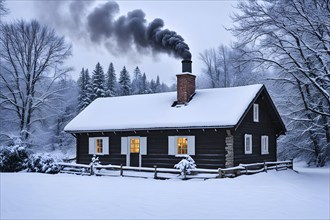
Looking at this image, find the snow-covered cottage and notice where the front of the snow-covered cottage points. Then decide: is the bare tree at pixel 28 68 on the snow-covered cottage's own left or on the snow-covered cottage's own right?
on the snow-covered cottage's own right

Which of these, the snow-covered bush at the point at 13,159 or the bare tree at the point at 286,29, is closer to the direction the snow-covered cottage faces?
the snow-covered bush

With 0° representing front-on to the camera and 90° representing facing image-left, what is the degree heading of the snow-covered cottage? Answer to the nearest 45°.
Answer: approximately 45°

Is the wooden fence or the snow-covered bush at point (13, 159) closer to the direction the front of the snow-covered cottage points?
the wooden fence

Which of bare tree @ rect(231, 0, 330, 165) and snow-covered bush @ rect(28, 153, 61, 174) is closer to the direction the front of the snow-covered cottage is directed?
the snow-covered bush

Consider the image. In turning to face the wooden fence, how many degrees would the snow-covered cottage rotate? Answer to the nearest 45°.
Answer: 0° — it already faces it

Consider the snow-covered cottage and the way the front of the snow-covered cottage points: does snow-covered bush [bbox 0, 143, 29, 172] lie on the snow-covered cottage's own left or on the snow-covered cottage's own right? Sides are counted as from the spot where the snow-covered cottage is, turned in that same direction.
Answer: on the snow-covered cottage's own right

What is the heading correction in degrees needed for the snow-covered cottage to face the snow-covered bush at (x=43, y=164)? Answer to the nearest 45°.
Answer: approximately 45° to its right

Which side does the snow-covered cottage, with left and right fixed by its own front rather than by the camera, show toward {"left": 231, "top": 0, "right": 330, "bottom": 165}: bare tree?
left
